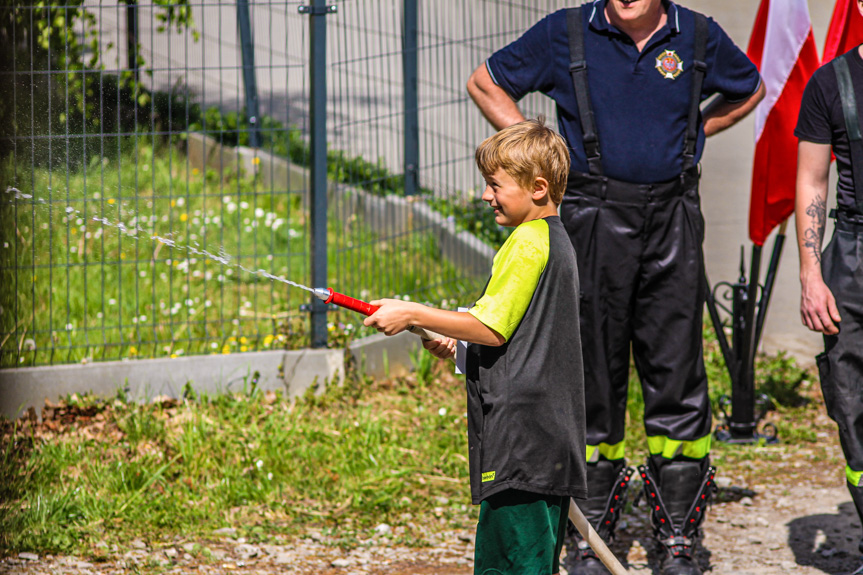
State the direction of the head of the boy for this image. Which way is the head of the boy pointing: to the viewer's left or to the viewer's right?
to the viewer's left

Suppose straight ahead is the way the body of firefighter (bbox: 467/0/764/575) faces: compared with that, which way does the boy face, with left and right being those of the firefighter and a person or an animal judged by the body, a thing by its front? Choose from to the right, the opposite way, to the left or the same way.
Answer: to the right

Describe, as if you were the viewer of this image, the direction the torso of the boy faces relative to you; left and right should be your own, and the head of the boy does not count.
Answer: facing to the left of the viewer

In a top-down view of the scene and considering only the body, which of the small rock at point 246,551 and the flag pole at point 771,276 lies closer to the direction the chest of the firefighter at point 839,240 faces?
the small rock
